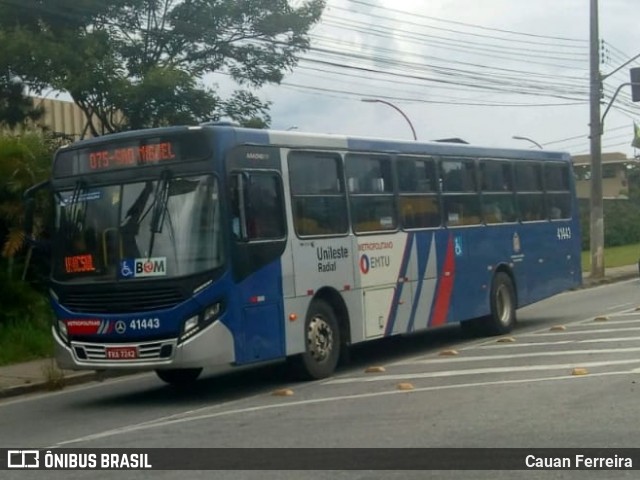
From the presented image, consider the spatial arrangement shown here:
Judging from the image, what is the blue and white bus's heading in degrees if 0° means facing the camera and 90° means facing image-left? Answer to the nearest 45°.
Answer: approximately 45°

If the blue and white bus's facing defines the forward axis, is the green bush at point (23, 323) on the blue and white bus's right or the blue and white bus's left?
on its right

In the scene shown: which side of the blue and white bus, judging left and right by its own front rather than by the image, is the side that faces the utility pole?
back

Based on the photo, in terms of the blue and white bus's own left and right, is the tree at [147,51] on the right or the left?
on its right
